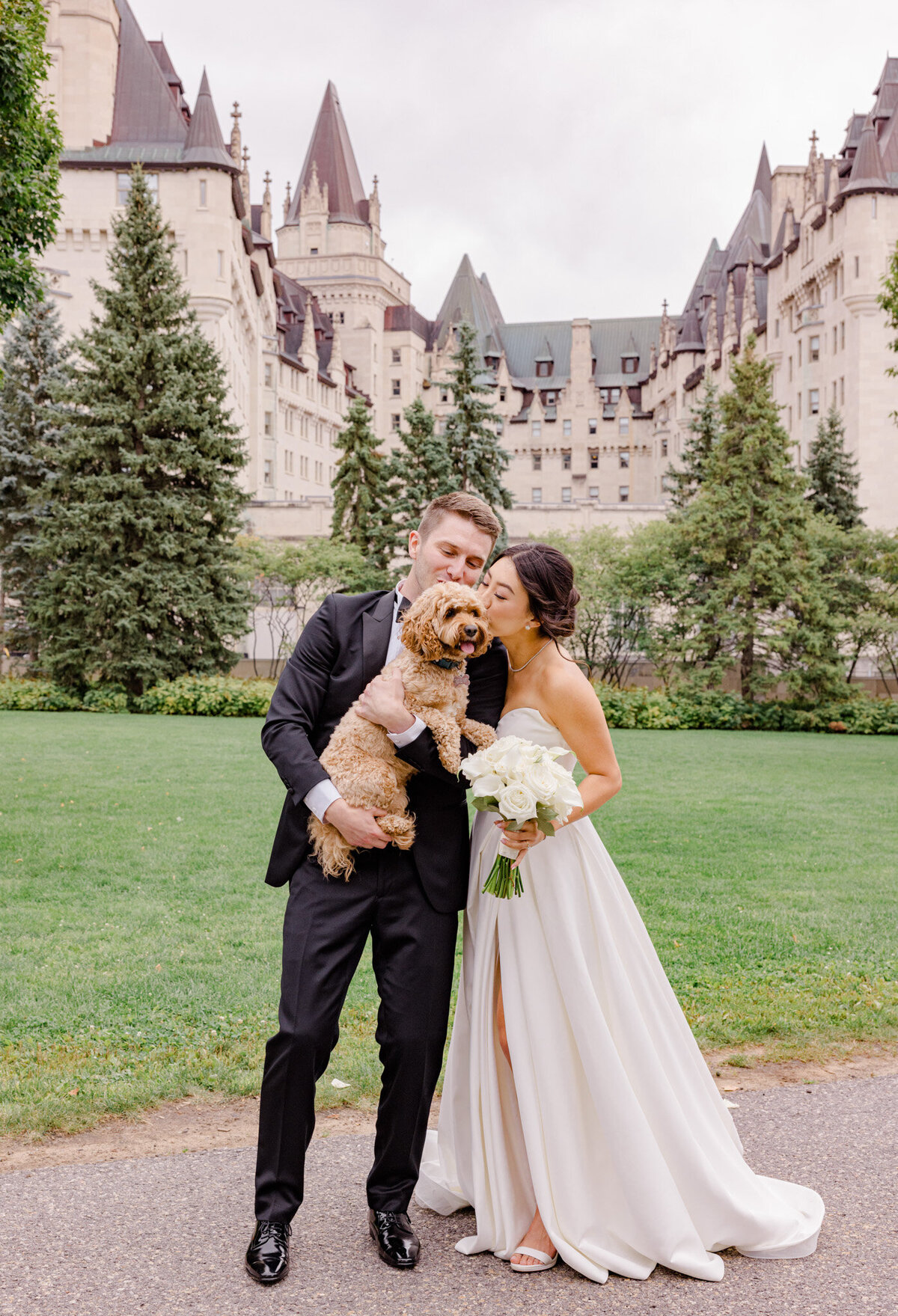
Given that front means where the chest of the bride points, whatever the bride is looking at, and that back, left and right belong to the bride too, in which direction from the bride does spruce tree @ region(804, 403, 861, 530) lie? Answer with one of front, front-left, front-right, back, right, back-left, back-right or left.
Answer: back-right

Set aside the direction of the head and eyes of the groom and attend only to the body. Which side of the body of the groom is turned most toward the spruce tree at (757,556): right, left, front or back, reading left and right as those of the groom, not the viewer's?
back

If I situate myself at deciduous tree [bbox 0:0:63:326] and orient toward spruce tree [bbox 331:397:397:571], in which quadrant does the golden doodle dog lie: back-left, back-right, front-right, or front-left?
back-right

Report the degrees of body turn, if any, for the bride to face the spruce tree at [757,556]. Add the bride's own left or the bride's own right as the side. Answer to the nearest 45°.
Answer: approximately 135° to the bride's own right

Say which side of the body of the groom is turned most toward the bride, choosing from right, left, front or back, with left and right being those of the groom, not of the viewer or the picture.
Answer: left

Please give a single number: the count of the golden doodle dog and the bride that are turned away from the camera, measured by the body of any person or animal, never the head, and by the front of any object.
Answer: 0

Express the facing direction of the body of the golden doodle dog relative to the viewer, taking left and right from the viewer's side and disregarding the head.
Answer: facing the viewer and to the right of the viewer

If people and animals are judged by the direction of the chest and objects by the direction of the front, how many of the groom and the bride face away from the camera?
0

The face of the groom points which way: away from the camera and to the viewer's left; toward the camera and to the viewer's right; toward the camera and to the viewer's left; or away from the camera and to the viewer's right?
toward the camera and to the viewer's right

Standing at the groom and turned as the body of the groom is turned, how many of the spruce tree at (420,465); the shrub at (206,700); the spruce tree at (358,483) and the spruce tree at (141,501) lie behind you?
4

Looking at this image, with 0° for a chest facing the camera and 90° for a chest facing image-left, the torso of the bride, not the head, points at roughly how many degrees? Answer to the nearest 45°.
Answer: approximately 45°

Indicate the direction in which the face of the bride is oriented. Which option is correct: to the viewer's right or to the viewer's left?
to the viewer's left

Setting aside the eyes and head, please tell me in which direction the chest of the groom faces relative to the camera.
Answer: toward the camera
